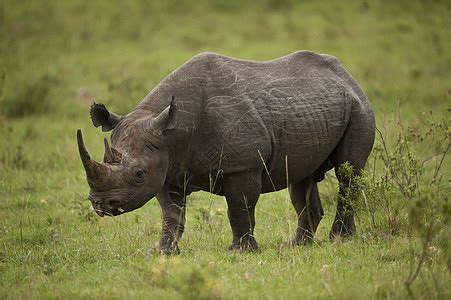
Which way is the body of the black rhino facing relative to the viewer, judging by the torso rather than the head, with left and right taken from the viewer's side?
facing the viewer and to the left of the viewer
